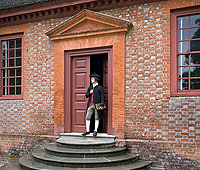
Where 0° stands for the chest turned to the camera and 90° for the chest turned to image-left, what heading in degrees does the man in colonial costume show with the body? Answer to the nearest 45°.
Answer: approximately 45°
